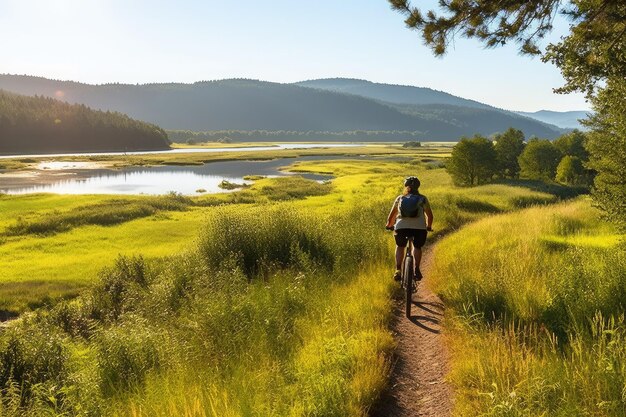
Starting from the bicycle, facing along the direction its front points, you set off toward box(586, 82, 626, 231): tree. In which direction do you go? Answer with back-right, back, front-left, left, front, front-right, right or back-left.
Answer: front-right

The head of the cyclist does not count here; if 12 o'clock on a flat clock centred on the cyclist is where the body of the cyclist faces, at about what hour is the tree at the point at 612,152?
The tree is roughly at 2 o'clock from the cyclist.

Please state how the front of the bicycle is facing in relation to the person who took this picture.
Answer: facing away from the viewer

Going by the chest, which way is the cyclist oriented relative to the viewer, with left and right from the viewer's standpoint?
facing away from the viewer
